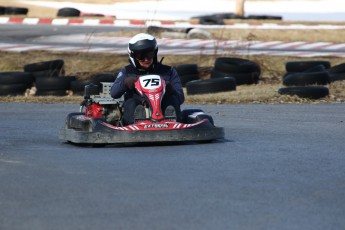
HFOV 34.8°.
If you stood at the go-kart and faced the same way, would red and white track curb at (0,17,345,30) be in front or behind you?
behind

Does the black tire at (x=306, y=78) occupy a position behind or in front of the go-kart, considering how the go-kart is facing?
behind

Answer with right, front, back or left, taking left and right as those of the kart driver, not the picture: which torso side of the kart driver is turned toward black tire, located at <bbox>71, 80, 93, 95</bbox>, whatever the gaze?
back

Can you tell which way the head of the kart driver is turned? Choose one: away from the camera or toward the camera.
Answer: toward the camera

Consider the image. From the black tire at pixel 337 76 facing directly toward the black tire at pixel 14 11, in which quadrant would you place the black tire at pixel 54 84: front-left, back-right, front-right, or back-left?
front-left

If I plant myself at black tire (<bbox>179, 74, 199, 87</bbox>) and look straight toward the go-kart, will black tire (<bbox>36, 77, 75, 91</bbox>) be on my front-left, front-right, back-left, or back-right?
front-right

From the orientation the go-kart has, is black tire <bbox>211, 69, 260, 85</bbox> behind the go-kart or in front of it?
behind

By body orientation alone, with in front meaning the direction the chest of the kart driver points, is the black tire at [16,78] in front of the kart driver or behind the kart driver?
behind

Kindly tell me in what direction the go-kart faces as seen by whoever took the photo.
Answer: facing the viewer

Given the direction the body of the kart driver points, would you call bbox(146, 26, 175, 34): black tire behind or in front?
behind

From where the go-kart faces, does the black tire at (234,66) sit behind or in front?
behind

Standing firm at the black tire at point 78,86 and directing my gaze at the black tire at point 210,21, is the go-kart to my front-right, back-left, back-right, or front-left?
back-right

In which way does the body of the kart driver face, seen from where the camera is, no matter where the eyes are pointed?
toward the camera

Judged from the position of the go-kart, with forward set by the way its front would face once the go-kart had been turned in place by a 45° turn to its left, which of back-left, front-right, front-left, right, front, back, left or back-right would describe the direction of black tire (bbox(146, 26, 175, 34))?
back-left
